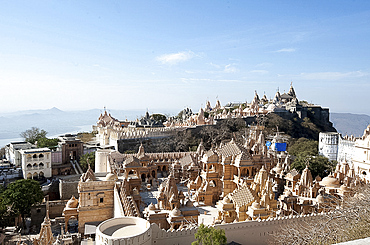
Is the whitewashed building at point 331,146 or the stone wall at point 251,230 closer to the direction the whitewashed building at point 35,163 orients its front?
the stone wall

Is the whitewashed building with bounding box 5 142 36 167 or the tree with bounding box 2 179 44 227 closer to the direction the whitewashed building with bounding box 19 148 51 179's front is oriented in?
the tree

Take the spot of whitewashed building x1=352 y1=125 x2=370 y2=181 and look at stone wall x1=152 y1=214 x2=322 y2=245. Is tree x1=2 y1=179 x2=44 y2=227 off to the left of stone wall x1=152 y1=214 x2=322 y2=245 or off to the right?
right

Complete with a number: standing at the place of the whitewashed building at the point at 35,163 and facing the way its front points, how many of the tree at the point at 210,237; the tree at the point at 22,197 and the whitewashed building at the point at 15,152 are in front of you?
2

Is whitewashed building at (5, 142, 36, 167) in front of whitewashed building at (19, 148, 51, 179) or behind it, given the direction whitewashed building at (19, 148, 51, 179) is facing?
behind

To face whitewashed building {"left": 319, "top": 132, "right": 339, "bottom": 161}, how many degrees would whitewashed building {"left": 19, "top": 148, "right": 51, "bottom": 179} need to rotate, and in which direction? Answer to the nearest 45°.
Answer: approximately 90° to its left

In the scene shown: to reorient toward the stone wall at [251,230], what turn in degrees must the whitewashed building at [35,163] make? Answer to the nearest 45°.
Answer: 0° — it already faces it

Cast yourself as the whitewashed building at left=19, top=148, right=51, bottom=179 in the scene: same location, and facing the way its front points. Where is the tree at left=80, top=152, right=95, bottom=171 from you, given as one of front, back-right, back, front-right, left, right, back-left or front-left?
left

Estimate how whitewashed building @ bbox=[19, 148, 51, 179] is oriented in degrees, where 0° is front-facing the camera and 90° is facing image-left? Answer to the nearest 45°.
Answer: approximately 0°
